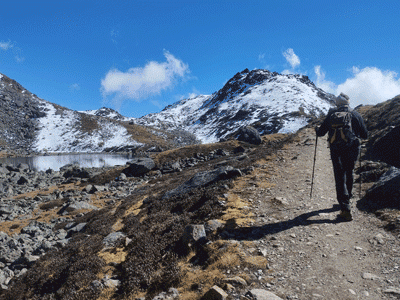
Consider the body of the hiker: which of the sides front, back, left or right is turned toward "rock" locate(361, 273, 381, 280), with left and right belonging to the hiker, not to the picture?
back

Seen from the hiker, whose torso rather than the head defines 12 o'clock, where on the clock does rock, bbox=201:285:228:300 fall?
The rock is roughly at 7 o'clock from the hiker.

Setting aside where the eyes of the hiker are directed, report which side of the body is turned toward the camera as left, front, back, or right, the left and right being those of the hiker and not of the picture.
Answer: back

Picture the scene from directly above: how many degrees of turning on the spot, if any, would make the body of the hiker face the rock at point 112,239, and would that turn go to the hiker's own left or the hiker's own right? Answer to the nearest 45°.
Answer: approximately 90° to the hiker's own left

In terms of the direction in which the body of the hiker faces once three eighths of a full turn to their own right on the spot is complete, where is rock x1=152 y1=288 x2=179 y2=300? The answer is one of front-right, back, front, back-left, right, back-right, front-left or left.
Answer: right

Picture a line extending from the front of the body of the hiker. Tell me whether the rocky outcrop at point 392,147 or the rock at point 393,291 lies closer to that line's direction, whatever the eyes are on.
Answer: the rocky outcrop

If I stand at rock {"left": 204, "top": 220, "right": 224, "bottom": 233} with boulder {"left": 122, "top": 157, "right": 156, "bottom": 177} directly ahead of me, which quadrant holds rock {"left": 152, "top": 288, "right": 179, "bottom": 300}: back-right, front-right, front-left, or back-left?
back-left

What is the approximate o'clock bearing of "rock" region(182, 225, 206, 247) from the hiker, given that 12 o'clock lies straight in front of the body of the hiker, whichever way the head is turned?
The rock is roughly at 8 o'clock from the hiker.

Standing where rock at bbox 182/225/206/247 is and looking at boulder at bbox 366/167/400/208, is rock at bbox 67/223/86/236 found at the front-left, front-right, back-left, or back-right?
back-left

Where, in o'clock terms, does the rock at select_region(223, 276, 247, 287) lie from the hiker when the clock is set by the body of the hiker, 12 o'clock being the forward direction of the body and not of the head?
The rock is roughly at 7 o'clock from the hiker.

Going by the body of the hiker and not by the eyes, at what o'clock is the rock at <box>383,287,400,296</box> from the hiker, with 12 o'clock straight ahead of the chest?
The rock is roughly at 6 o'clock from the hiker.
